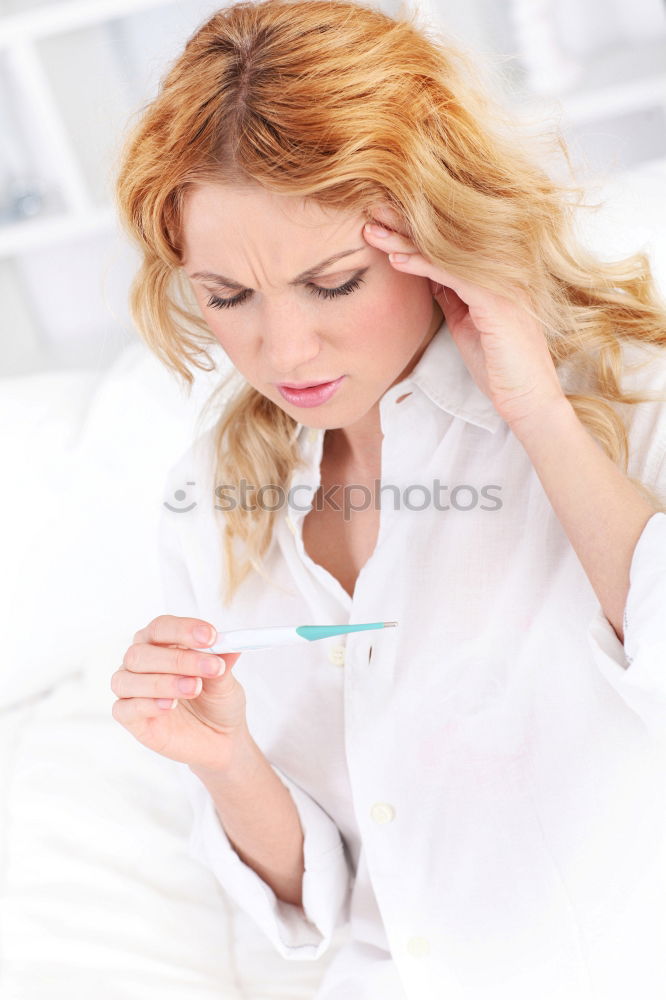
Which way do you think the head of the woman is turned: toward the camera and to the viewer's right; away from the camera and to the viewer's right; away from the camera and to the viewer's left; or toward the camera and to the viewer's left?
toward the camera and to the viewer's left

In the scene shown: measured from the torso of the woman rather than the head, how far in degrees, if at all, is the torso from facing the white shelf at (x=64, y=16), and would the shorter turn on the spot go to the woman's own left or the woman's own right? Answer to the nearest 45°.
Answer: approximately 135° to the woman's own right

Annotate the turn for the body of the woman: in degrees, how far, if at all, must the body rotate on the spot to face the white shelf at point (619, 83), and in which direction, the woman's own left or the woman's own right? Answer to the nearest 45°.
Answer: approximately 180°

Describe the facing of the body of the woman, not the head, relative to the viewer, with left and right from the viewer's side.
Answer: facing the viewer and to the left of the viewer
